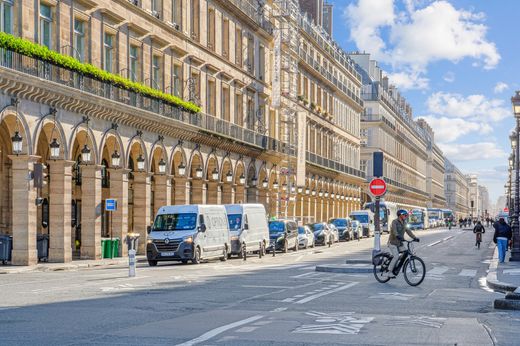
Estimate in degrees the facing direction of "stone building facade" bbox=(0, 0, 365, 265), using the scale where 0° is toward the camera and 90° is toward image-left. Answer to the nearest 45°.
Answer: approximately 315°

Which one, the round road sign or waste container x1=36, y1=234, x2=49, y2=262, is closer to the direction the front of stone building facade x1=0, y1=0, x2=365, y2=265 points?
the round road sign

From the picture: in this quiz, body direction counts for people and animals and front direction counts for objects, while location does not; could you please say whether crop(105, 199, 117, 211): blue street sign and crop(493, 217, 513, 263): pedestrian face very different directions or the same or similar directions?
very different directions

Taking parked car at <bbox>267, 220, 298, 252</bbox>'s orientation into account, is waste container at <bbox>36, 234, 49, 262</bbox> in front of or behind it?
in front

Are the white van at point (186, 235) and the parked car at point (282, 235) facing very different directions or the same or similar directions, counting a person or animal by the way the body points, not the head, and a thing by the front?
same or similar directions

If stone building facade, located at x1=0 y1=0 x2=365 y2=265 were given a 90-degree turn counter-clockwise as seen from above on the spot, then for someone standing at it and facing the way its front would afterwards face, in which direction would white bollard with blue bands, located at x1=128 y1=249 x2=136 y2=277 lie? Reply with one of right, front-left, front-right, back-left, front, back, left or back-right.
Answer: back-right

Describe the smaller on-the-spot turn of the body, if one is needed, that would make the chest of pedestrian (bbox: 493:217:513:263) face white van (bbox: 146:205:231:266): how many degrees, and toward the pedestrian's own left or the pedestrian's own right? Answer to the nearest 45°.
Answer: approximately 90° to the pedestrian's own left

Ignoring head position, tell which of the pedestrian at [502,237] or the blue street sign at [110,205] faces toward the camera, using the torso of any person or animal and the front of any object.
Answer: the blue street sign

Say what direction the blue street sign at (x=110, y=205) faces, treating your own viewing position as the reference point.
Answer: facing the viewer

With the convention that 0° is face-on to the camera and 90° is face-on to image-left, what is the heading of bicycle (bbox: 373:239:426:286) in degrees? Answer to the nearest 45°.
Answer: approximately 315°

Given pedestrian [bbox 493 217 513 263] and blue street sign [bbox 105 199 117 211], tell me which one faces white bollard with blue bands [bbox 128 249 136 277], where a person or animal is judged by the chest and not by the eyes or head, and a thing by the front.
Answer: the blue street sign

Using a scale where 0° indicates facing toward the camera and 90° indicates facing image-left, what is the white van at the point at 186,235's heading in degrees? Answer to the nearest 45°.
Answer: approximately 45°

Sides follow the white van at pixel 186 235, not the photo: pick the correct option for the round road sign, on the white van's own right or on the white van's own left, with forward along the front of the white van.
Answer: on the white van's own left

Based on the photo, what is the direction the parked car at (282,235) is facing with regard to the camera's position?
facing the viewer and to the left of the viewer

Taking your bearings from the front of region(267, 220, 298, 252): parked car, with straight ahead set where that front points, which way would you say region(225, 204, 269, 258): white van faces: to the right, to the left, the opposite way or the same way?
the same way

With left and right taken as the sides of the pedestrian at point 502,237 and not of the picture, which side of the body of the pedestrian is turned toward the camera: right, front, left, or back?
back

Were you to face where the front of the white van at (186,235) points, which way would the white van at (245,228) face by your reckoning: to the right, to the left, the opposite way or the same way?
the same way

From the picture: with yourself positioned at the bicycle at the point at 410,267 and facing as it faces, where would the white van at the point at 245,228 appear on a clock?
The white van is roughly at 7 o'clock from the bicycle.

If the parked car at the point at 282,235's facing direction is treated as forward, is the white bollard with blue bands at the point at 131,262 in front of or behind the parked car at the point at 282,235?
in front
